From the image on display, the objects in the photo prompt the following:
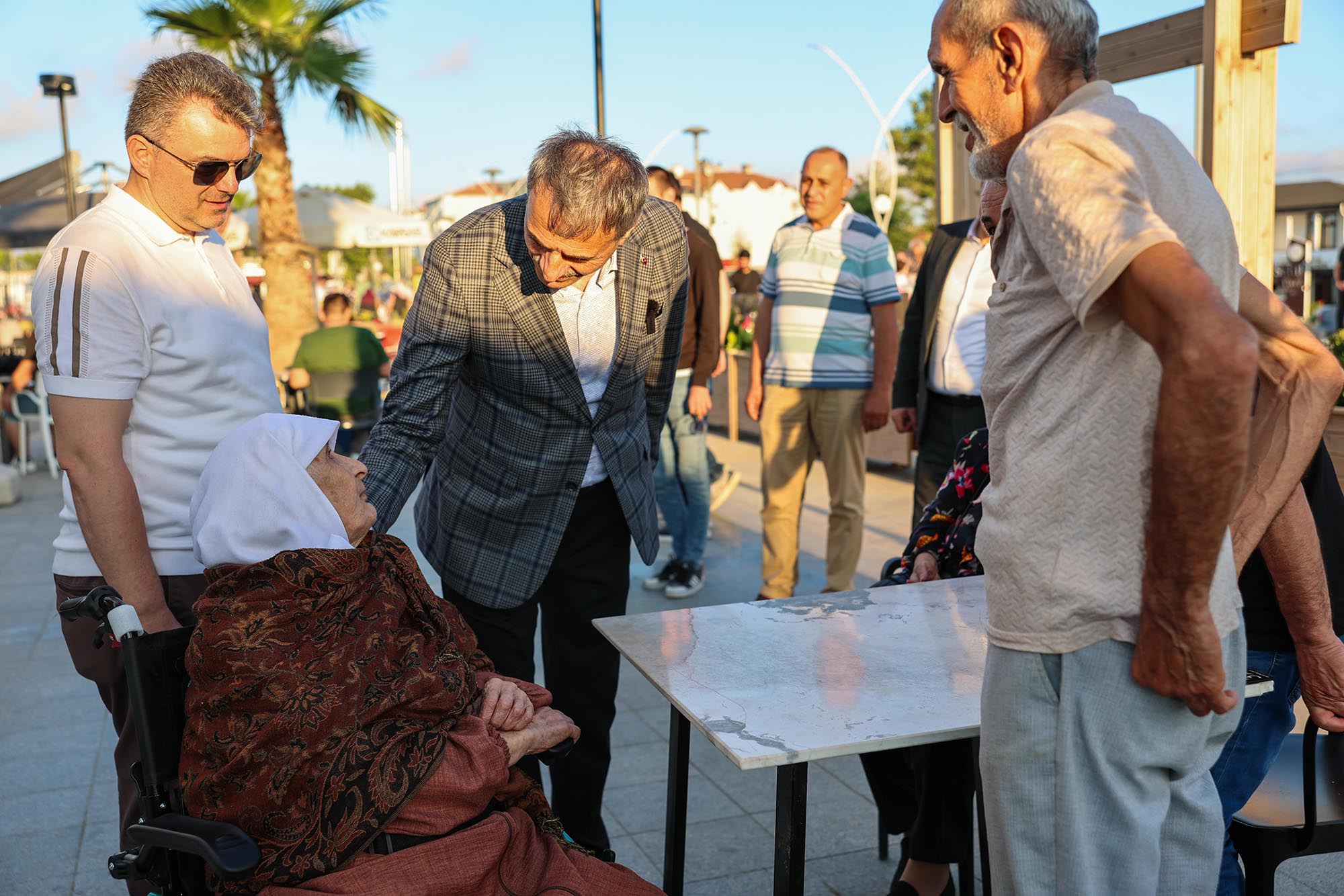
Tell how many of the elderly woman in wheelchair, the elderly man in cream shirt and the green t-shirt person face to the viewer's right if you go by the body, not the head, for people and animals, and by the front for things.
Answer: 1

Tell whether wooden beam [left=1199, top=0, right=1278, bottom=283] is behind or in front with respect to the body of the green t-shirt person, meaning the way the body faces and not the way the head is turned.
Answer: behind

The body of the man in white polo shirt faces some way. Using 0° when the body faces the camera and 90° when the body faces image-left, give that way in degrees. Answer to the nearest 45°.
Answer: approximately 315°

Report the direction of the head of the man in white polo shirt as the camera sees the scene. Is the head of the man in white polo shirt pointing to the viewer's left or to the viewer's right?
to the viewer's right

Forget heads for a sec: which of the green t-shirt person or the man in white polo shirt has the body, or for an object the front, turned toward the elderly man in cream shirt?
the man in white polo shirt

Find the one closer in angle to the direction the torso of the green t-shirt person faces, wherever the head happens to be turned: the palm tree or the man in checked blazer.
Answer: the palm tree

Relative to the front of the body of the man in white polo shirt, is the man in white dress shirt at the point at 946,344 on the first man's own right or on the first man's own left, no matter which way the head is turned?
on the first man's own left

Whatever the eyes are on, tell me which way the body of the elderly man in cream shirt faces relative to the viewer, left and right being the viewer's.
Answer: facing to the left of the viewer

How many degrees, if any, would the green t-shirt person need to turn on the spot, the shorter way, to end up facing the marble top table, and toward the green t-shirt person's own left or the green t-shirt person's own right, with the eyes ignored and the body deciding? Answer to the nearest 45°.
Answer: approximately 180°

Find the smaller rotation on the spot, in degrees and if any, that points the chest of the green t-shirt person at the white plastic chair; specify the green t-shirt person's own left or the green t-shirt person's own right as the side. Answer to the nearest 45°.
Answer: approximately 45° to the green t-shirt person's own left

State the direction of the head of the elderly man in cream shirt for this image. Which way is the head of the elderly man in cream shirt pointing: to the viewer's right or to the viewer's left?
to the viewer's left

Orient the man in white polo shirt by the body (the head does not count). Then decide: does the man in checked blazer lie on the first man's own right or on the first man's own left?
on the first man's own left

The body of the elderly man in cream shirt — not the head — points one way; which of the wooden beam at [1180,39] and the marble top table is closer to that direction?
the marble top table

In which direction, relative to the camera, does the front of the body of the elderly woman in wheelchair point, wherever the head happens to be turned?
to the viewer's right

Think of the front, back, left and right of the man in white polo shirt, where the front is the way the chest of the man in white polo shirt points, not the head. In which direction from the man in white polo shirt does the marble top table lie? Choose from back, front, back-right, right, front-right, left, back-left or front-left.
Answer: front

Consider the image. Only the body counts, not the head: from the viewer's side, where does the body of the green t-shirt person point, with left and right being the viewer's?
facing away from the viewer

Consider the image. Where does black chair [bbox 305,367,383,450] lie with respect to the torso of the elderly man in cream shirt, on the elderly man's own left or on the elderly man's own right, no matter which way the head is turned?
on the elderly man's own right
